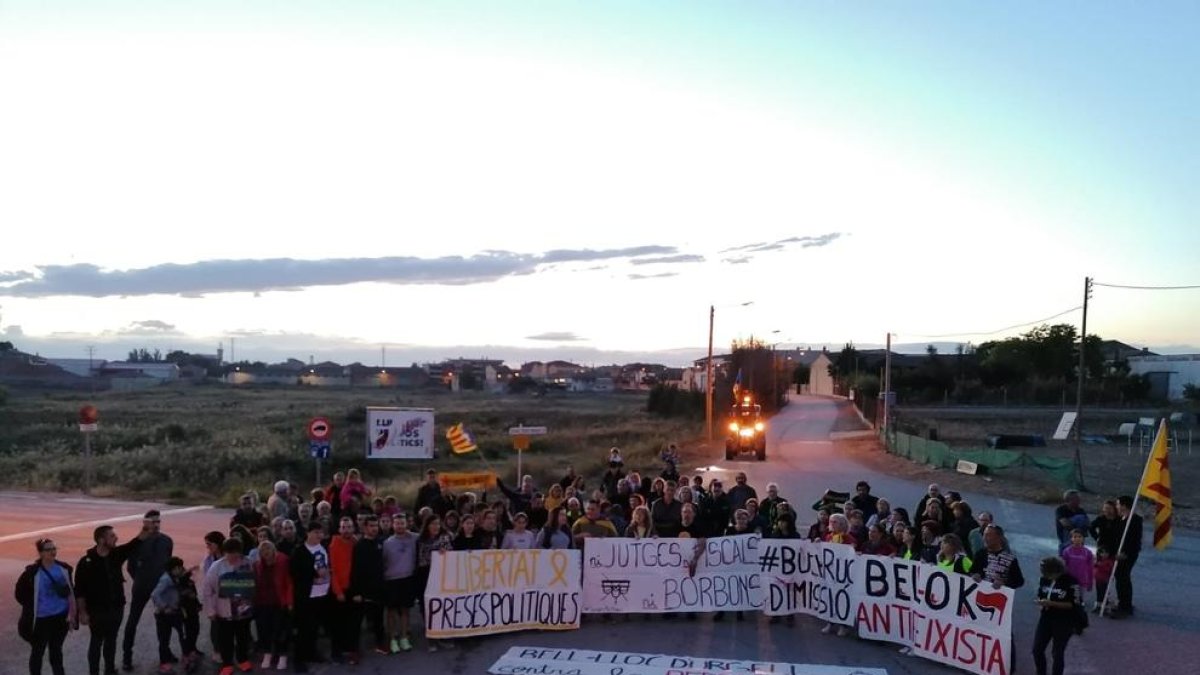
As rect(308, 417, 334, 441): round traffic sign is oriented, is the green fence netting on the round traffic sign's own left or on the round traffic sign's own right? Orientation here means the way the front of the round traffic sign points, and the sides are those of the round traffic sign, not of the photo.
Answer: on the round traffic sign's own left

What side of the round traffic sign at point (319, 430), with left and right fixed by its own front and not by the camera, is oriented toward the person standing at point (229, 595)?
front

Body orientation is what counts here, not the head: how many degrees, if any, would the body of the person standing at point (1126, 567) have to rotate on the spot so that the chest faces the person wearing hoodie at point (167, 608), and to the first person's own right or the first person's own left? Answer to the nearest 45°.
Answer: approximately 45° to the first person's own left

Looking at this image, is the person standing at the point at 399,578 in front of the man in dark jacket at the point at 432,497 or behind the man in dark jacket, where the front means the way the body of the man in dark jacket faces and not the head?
in front

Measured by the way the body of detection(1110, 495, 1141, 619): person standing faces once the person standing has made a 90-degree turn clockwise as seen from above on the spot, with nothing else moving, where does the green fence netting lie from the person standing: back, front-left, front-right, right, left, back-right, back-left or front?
front

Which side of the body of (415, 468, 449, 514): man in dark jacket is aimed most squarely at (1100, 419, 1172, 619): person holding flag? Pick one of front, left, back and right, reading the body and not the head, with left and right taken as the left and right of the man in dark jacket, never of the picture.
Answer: left

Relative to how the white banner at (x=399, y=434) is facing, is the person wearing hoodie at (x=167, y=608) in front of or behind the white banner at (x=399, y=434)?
in front

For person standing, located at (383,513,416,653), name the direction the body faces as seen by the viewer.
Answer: toward the camera

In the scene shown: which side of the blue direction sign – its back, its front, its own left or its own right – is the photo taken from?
front

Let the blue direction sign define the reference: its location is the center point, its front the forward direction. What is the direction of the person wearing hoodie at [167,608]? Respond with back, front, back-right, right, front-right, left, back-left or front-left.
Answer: front

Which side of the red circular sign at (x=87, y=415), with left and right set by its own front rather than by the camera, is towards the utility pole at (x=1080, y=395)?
left

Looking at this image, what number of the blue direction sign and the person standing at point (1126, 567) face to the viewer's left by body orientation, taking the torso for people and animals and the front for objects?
1

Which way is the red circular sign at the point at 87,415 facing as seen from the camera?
toward the camera

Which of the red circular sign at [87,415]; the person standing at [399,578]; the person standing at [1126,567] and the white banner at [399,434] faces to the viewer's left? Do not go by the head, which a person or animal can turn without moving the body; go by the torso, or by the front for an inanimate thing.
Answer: the person standing at [1126,567]
